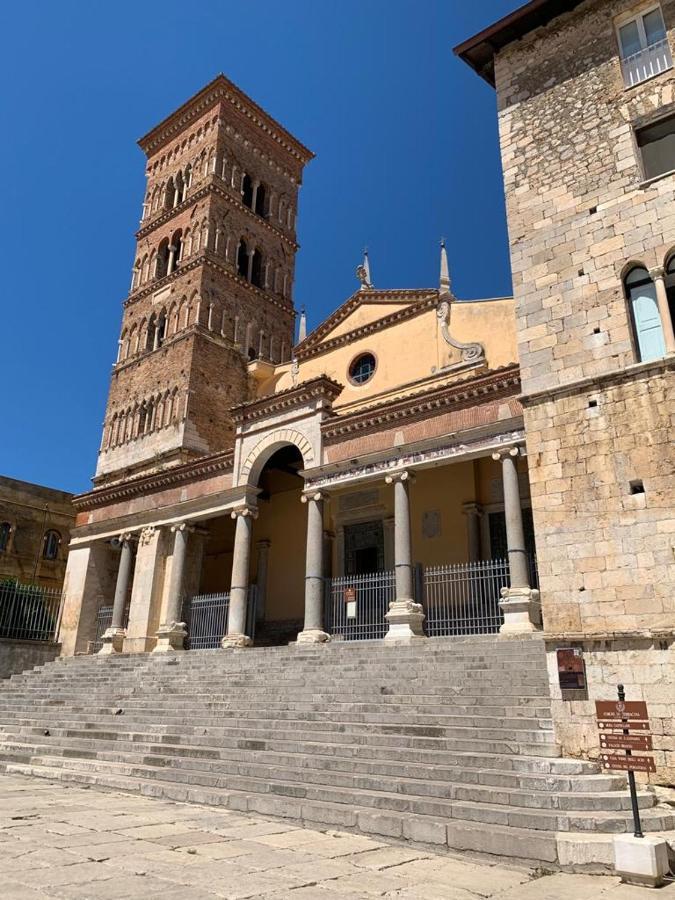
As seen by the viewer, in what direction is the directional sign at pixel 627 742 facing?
toward the camera

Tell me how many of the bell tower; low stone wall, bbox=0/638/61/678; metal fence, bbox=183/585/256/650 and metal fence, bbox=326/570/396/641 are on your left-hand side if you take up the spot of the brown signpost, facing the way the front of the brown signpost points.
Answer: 0

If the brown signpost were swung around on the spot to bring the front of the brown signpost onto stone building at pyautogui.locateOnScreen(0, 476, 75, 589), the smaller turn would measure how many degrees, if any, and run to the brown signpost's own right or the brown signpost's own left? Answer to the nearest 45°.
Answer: approximately 135° to the brown signpost's own right

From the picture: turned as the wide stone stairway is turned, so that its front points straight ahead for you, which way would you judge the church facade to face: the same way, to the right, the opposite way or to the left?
the same way

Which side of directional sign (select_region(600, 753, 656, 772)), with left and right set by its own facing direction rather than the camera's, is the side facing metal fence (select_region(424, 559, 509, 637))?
back

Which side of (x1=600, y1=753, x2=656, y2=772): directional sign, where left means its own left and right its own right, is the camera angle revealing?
front

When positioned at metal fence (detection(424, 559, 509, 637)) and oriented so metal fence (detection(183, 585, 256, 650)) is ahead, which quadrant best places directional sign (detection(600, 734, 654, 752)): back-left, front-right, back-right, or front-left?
back-left

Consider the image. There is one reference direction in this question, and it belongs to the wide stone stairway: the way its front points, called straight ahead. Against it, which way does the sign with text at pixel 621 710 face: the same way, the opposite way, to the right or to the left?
the same way

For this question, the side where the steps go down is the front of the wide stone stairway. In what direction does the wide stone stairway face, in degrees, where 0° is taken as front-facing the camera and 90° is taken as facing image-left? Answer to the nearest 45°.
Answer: approximately 45°

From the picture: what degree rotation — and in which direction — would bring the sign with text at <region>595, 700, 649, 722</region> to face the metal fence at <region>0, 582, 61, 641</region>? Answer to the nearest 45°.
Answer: approximately 135° to its right

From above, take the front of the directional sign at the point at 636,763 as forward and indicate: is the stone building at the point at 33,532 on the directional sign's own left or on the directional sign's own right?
on the directional sign's own right

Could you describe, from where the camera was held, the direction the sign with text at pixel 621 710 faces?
facing the viewer

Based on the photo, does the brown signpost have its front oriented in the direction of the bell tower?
no

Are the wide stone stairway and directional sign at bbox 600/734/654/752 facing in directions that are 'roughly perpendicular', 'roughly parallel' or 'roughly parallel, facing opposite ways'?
roughly parallel

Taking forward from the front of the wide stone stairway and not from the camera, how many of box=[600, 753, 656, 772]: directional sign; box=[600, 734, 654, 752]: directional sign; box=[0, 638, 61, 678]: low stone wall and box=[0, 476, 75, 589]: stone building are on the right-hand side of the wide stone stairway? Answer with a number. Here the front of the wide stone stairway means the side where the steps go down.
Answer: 2

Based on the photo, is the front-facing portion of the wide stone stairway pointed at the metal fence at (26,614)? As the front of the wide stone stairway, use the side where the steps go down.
no

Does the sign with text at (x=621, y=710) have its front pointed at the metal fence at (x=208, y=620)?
no
